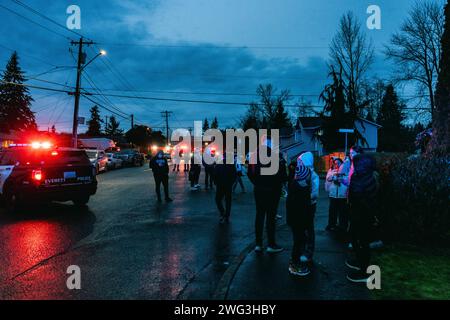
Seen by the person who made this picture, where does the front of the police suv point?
facing away from the viewer and to the left of the viewer

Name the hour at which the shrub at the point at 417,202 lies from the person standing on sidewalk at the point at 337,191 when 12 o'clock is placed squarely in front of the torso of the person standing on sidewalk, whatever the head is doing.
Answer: The shrub is roughly at 10 o'clock from the person standing on sidewalk.

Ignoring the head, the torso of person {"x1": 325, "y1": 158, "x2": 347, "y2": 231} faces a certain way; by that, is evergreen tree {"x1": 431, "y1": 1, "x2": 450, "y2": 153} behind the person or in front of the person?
behind

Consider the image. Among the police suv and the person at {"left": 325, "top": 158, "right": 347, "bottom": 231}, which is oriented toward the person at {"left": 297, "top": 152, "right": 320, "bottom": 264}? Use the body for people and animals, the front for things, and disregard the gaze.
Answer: the person at {"left": 325, "top": 158, "right": 347, "bottom": 231}

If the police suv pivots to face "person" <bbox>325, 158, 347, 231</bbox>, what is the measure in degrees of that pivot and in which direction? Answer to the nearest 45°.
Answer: approximately 180°
